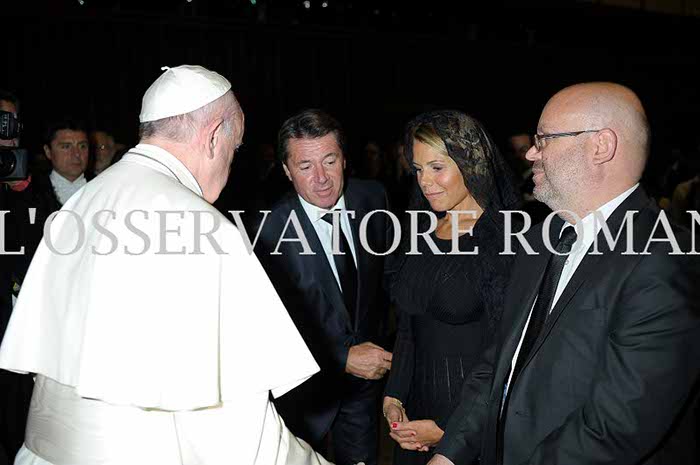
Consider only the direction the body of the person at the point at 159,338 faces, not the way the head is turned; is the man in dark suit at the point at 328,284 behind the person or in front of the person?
in front

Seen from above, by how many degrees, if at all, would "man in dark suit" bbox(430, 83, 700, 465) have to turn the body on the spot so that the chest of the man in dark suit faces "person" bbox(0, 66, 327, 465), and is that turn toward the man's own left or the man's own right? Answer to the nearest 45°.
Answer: approximately 45° to the man's own right

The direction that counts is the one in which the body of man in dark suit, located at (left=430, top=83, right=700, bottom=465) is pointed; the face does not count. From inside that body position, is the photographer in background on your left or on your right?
on your right

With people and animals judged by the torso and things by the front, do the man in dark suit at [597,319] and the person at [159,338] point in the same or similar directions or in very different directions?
very different directions

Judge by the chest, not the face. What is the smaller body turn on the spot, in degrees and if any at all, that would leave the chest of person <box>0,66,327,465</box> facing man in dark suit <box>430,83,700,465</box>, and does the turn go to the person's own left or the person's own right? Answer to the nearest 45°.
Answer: approximately 45° to the person's own right

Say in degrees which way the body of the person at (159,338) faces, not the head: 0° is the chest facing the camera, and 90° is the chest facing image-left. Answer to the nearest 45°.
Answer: approximately 225°

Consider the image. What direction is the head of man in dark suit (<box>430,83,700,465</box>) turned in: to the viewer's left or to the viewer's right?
to the viewer's left

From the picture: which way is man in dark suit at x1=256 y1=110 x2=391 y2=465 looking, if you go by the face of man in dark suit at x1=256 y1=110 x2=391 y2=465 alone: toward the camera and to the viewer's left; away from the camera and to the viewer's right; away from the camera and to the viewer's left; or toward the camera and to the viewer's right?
toward the camera and to the viewer's left
